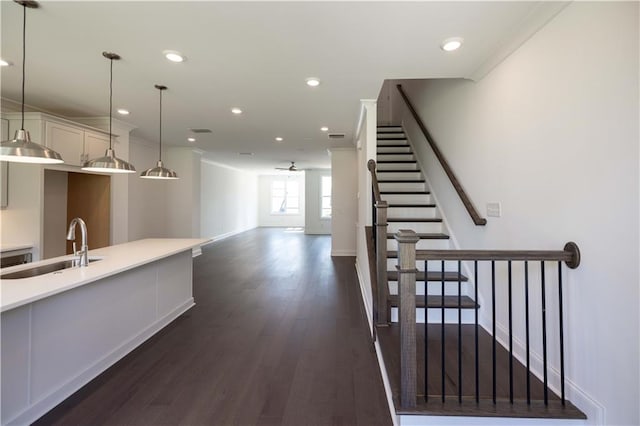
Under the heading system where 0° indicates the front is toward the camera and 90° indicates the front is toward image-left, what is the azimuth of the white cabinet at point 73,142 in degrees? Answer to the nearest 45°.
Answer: approximately 315°

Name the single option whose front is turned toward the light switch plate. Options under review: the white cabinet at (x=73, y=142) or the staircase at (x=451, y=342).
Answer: the white cabinet

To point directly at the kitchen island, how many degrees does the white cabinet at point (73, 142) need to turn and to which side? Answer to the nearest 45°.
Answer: approximately 45° to its right

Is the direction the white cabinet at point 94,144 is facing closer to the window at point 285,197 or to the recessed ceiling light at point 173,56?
the recessed ceiling light

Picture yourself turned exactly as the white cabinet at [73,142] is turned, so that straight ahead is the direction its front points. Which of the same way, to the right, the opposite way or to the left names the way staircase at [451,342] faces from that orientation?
to the right

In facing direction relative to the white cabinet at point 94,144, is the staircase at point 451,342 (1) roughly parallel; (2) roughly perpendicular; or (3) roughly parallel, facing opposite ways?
roughly perpendicular

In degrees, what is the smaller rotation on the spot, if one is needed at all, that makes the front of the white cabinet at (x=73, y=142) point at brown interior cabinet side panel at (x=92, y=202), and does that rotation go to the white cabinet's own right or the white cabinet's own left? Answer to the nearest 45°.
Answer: approximately 135° to the white cabinet's own left

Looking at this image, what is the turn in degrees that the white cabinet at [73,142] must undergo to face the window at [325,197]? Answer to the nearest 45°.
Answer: approximately 90° to its left

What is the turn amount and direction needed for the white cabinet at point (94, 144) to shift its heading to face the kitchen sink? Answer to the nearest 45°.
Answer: approximately 45° to its right

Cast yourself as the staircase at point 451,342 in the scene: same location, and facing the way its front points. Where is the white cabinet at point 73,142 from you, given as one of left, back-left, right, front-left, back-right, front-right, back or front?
right

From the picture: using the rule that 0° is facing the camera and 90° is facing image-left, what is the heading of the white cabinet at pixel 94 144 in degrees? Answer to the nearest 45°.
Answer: approximately 315°
